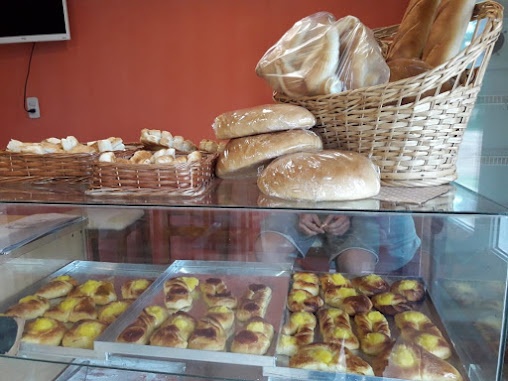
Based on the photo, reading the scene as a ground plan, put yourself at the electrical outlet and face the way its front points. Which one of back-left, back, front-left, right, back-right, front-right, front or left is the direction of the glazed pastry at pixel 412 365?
front

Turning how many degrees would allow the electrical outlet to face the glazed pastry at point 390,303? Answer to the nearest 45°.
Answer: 0° — it already faces it

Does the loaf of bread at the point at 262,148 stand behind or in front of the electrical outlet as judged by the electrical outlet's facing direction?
in front

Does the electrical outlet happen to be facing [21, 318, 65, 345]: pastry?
yes

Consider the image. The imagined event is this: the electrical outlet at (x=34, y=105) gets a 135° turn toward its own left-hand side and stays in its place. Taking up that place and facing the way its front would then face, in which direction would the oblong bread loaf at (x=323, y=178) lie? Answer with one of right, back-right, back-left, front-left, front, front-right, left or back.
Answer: back-right

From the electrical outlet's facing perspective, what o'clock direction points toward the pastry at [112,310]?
The pastry is roughly at 12 o'clock from the electrical outlet.

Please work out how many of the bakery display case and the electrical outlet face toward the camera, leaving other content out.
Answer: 2

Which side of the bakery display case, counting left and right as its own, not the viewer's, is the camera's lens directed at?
front

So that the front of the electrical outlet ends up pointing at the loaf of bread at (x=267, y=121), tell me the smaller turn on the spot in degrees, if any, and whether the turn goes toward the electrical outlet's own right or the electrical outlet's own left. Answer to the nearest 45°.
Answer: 0° — it already faces it

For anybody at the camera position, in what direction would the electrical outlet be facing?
facing the viewer

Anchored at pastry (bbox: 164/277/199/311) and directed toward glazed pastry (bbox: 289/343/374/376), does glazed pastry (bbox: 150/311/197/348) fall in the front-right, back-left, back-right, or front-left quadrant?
front-right

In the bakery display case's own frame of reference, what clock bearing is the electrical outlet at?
The electrical outlet is roughly at 5 o'clock from the bakery display case.

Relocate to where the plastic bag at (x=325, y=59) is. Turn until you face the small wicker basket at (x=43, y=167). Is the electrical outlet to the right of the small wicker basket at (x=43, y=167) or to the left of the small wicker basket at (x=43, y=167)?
right
